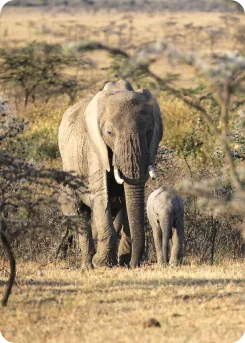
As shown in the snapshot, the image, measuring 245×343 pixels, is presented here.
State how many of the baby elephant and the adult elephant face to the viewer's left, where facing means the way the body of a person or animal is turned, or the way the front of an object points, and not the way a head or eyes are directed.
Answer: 0

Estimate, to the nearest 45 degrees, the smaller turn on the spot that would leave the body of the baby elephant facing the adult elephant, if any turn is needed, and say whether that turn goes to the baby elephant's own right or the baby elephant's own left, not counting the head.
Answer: approximately 45° to the baby elephant's own right

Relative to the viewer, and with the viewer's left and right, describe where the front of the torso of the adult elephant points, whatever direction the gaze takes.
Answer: facing the viewer and to the right of the viewer

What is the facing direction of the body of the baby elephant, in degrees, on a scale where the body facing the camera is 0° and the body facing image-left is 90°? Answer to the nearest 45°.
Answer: approximately 0°
